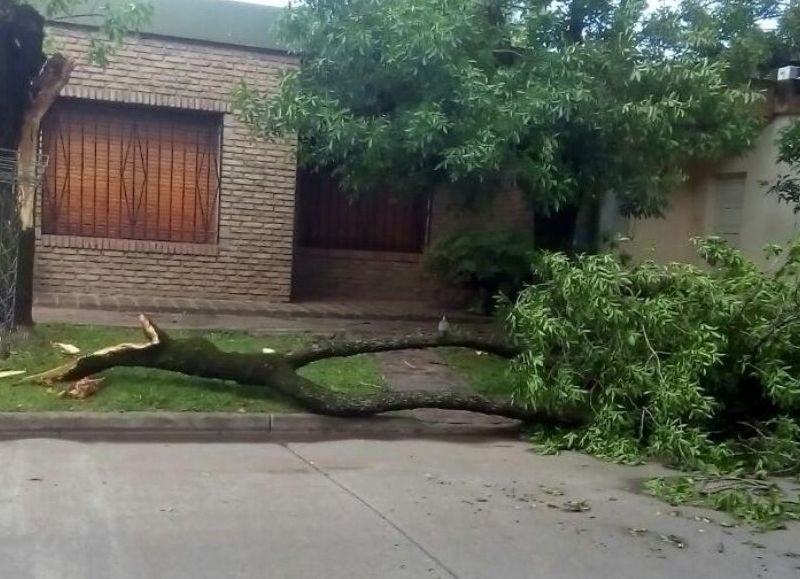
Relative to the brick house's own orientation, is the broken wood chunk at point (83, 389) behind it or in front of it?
in front

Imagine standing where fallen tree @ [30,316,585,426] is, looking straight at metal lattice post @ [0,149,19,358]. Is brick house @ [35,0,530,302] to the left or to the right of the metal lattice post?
right

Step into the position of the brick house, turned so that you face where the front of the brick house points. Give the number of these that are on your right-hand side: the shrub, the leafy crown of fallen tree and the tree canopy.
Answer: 0

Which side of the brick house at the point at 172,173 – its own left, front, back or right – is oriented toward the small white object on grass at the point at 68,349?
front

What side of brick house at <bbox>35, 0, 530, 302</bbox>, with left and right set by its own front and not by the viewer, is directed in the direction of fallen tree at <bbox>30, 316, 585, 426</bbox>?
front

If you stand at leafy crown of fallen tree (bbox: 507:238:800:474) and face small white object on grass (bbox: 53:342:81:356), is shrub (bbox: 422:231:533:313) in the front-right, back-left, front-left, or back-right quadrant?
front-right

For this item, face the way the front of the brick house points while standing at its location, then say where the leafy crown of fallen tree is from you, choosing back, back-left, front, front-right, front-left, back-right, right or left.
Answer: front-left

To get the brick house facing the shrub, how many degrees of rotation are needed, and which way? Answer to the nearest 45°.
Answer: approximately 90° to its left

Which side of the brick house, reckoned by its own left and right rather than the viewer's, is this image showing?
front

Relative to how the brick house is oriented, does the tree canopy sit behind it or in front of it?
in front

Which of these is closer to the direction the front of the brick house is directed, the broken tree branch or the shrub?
the broken tree branch
